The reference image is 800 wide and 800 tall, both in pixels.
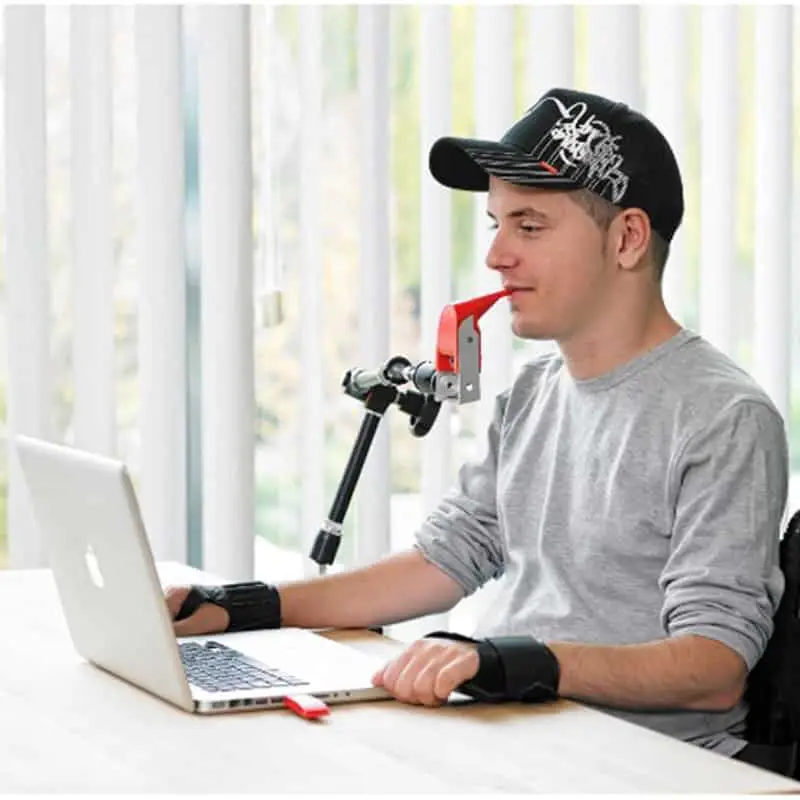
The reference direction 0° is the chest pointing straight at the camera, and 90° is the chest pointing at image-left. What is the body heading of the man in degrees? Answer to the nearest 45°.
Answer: approximately 45°

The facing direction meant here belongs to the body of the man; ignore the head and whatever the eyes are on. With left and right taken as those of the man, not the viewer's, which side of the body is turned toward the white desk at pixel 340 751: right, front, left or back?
front

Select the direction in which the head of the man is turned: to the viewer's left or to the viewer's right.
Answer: to the viewer's left

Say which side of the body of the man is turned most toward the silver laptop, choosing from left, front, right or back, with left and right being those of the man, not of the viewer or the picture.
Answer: front

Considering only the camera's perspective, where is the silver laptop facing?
facing away from the viewer and to the right of the viewer

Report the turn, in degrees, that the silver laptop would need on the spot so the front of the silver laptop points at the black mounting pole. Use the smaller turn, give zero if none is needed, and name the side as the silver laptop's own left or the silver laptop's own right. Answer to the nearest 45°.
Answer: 0° — it already faces it

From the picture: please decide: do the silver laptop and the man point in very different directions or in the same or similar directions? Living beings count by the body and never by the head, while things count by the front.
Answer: very different directions
